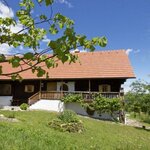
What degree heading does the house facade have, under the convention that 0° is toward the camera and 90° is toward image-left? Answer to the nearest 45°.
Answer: approximately 0°

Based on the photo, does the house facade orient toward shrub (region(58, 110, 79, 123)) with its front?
yes

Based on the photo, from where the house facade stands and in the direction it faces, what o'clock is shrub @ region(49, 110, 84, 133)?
The shrub is roughly at 12 o'clock from the house facade.

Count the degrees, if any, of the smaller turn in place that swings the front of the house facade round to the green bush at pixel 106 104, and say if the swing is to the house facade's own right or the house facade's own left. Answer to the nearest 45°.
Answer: approximately 45° to the house facade's own left

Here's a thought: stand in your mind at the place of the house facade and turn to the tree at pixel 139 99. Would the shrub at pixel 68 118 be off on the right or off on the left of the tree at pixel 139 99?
right
